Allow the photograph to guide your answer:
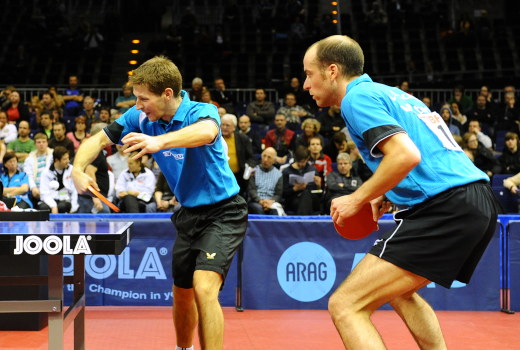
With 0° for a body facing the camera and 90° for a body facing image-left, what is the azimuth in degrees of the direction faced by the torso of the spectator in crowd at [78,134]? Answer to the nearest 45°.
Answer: approximately 0°

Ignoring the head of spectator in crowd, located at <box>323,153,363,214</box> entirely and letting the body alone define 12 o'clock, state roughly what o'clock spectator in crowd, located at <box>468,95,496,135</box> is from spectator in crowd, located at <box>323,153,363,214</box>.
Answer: spectator in crowd, located at <box>468,95,496,135</box> is roughly at 7 o'clock from spectator in crowd, located at <box>323,153,363,214</box>.

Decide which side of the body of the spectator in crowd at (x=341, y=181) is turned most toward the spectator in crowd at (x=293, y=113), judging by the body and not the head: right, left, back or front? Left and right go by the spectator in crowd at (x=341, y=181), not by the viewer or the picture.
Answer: back

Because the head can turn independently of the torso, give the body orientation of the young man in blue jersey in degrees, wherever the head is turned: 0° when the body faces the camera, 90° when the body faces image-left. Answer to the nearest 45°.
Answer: approximately 45°

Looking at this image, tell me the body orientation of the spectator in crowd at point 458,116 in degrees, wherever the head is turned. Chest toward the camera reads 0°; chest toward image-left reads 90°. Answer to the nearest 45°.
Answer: approximately 45°

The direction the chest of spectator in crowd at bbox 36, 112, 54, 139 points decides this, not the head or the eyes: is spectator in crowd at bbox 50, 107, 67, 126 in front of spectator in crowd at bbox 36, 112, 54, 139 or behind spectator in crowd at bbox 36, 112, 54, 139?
behind

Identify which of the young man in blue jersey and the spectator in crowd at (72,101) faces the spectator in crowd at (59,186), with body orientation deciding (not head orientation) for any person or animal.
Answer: the spectator in crowd at (72,101)

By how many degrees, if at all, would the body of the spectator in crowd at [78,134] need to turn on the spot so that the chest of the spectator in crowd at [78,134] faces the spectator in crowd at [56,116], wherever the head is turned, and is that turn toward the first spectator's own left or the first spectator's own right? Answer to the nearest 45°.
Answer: approximately 180°
